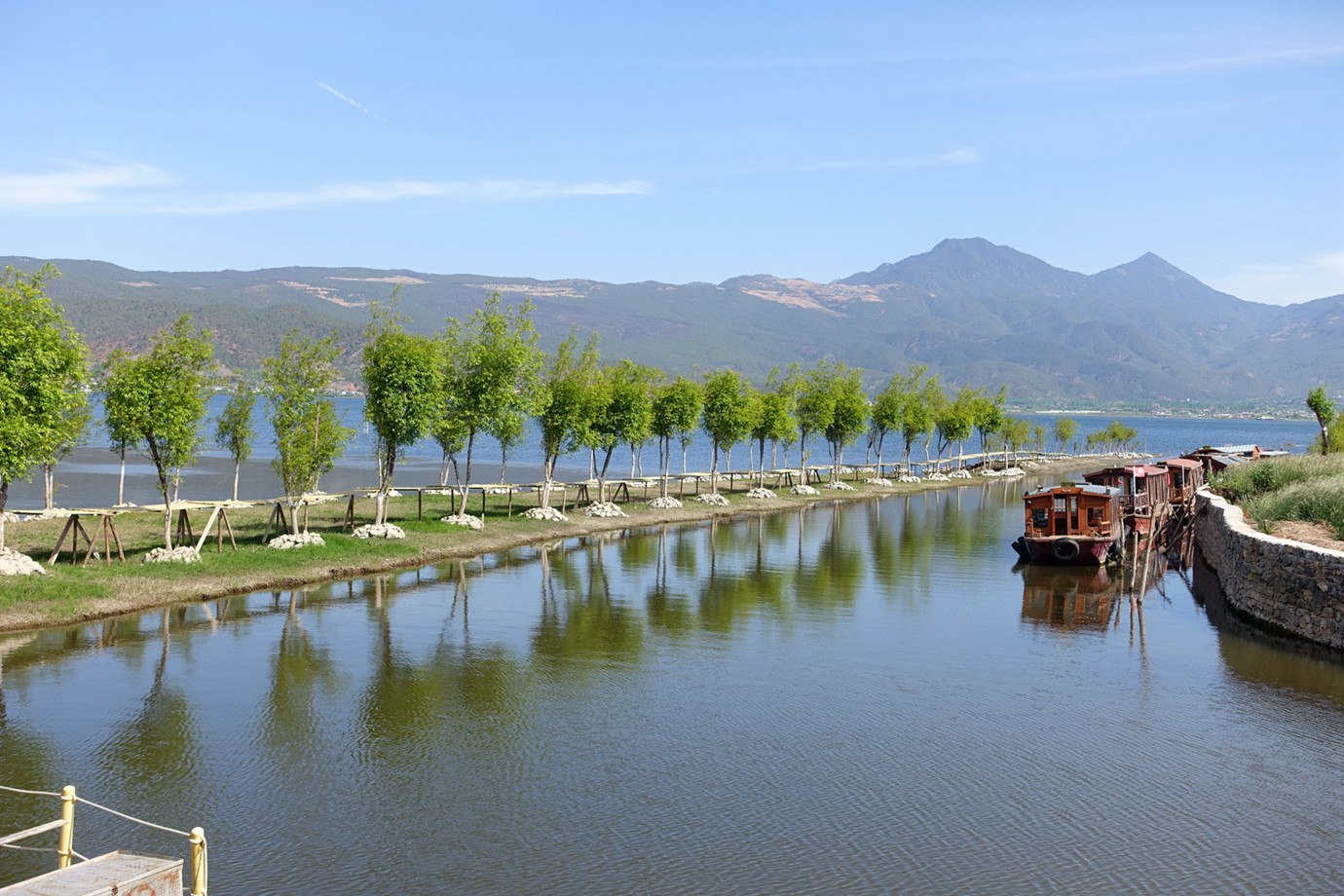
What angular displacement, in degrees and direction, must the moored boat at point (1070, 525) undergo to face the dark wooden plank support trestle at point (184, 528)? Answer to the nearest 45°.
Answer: approximately 45° to its right

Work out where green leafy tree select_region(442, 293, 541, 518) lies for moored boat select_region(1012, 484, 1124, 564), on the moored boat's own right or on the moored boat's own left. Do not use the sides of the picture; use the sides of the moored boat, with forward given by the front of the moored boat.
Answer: on the moored boat's own right

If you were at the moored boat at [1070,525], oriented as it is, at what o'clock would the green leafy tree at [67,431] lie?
The green leafy tree is roughly at 2 o'clock from the moored boat.

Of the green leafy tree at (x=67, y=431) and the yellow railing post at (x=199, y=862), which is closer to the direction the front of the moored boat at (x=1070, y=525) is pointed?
the yellow railing post

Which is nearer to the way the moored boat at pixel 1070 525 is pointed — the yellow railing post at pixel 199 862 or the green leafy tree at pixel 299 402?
the yellow railing post

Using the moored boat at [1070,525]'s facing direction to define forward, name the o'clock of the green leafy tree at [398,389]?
The green leafy tree is roughly at 2 o'clock from the moored boat.

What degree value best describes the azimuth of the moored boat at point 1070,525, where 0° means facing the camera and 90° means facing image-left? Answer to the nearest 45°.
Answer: approximately 0°

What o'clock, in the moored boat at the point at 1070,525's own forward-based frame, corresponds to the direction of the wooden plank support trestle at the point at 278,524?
The wooden plank support trestle is roughly at 2 o'clock from the moored boat.
